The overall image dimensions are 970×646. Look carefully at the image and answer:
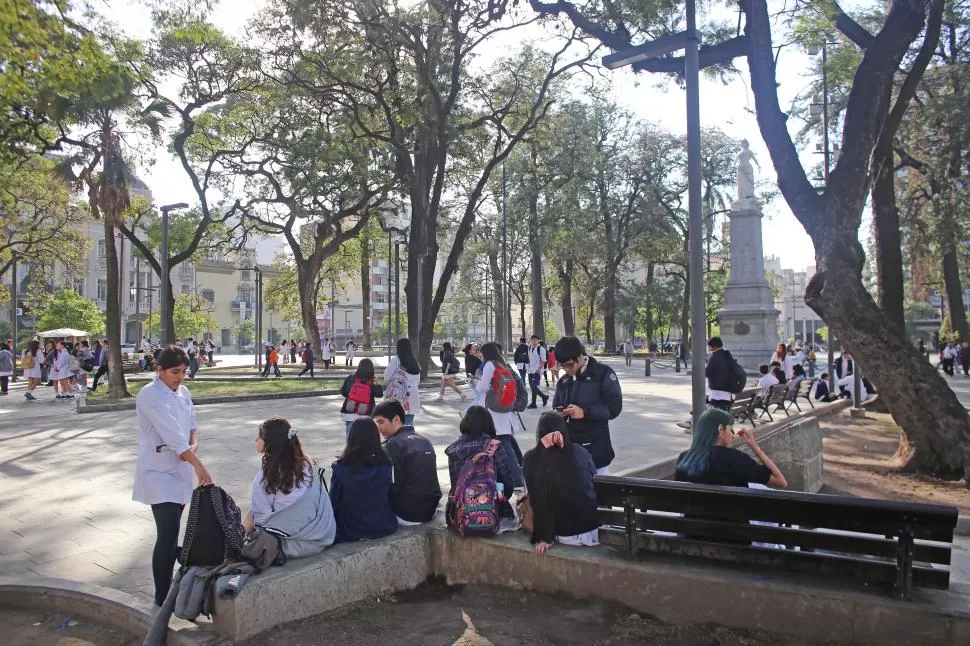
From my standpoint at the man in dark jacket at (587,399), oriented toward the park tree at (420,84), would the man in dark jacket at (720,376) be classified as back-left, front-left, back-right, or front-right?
front-right

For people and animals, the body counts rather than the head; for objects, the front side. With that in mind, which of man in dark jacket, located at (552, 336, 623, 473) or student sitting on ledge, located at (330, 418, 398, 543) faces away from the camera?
the student sitting on ledge

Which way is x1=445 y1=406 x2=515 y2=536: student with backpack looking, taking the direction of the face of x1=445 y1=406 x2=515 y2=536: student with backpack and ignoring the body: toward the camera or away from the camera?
away from the camera

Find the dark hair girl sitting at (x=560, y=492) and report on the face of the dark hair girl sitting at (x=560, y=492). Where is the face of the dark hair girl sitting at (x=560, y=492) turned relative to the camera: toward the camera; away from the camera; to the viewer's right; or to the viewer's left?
away from the camera

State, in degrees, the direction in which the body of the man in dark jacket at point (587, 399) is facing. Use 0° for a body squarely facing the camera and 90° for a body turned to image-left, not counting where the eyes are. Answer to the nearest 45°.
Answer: approximately 45°

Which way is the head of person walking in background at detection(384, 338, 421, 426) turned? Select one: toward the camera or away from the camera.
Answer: away from the camera

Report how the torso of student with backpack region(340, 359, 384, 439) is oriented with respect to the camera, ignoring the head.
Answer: away from the camera

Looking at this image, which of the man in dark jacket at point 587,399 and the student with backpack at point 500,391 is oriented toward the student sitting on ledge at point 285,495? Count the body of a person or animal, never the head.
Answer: the man in dark jacket

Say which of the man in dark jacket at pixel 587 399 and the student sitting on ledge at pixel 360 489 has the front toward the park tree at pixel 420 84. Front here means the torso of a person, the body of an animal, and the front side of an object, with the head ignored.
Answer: the student sitting on ledge

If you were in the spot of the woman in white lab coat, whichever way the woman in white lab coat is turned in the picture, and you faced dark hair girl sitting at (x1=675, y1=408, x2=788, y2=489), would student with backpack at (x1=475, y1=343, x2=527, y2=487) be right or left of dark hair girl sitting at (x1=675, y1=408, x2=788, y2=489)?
left

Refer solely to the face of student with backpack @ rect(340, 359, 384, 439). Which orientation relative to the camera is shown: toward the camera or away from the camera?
away from the camera

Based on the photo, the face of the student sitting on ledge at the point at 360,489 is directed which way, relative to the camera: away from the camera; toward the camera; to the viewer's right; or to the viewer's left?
away from the camera

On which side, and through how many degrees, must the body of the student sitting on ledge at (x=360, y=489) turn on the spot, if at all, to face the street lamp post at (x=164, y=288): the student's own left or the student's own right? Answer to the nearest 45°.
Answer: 0° — they already face it

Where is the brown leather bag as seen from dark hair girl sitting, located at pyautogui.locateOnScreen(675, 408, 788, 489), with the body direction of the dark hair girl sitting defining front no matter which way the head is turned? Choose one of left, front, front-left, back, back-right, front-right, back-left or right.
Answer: back-left

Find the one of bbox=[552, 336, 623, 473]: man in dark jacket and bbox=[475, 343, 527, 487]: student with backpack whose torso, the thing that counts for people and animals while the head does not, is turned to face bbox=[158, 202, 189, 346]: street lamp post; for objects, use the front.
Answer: the student with backpack

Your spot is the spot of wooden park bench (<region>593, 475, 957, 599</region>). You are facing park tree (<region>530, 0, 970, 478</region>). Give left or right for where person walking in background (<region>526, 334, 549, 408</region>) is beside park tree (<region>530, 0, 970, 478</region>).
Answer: left

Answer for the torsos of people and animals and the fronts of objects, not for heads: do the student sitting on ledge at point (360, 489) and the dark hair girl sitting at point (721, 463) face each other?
no

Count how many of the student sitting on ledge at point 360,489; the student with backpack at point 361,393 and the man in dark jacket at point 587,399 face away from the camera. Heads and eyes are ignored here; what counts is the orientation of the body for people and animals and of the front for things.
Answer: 2

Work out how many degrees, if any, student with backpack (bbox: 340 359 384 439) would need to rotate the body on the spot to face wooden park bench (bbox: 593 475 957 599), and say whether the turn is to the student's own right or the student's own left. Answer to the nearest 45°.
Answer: approximately 135° to the student's own right
